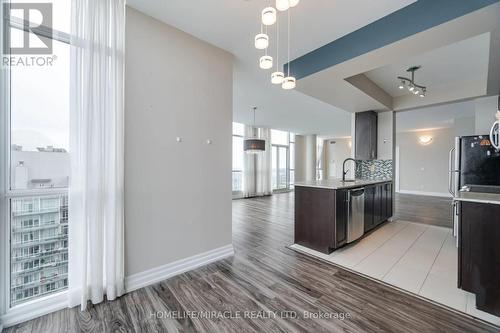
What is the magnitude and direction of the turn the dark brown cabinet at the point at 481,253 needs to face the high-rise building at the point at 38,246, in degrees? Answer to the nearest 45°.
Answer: approximately 45° to its left

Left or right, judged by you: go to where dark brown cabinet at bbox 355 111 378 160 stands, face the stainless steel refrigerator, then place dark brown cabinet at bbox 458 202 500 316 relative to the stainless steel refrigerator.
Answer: right

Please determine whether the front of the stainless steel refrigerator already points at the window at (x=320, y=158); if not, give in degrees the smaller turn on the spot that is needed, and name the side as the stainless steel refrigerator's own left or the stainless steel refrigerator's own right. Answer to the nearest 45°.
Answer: approximately 45° to the stainless steel refrigerator's own right

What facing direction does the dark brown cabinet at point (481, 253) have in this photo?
to the viewer's left

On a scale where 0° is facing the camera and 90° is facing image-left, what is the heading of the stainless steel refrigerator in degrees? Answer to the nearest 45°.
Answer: approximately 90°

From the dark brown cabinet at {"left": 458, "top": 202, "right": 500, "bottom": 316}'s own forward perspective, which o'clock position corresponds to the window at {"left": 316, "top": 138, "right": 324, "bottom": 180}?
The window is roughly at 2 o'clock from the dark brown cabinet.

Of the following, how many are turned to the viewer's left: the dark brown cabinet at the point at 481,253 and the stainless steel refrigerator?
2
